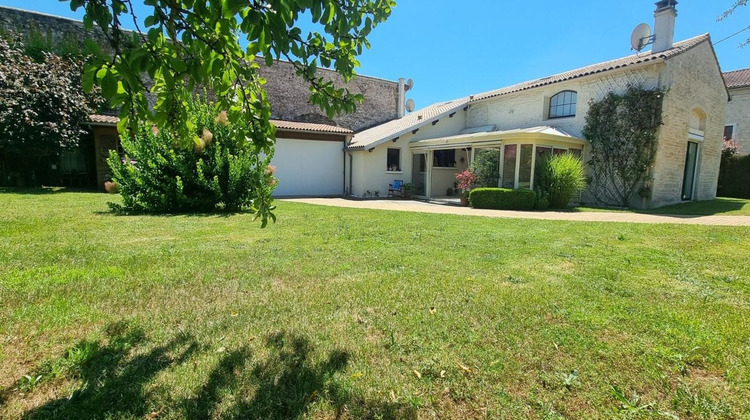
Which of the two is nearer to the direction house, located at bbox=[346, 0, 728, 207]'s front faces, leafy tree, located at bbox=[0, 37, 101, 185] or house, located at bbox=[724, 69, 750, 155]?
the leafy tree

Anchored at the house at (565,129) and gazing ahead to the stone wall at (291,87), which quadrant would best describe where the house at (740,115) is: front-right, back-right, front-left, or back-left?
back-right

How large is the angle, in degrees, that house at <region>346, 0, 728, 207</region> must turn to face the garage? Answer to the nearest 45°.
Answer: approximately 45° to its right

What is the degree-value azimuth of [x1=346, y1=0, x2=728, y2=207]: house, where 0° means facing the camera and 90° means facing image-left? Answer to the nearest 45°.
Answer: approximately 45°
